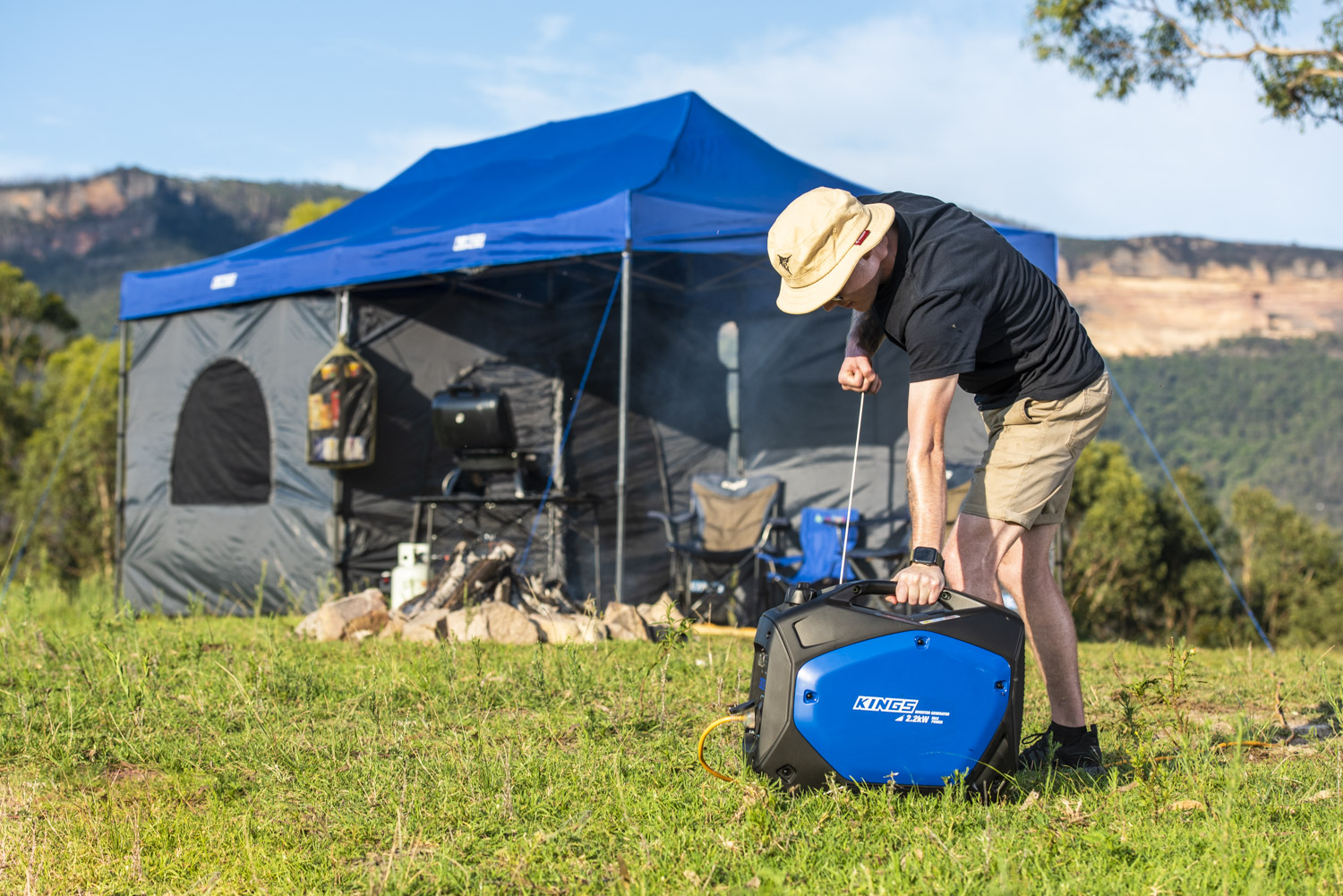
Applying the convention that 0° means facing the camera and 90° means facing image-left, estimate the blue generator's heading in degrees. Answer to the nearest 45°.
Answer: approximately 90°

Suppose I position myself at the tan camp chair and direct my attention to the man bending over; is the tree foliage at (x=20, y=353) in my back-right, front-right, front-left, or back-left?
back-right

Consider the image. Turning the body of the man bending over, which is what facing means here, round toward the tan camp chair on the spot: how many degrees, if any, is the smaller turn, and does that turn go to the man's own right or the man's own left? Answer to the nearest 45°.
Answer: approximately 90° to the man's own right

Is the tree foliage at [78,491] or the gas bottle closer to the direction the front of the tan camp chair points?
the gas bottle

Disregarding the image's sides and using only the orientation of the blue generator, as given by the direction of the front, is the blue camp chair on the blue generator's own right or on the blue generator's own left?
on the blue generator's own right

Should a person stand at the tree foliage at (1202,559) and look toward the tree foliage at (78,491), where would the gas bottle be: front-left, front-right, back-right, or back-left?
front-left

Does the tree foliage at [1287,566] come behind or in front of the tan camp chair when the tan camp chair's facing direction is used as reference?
behind

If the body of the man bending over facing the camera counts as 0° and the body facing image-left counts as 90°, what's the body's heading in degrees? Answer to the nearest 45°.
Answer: approximately 90°

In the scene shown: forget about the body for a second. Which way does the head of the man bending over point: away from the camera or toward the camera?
toward the camera

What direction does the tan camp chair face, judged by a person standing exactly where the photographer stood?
facing the viewer and to the left of the viewer

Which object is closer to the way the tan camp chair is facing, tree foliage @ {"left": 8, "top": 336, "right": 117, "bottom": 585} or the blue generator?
the blue generator

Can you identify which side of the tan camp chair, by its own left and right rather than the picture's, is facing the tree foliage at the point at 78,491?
right

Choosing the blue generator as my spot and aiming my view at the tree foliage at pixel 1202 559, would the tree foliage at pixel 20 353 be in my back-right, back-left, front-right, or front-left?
front-left

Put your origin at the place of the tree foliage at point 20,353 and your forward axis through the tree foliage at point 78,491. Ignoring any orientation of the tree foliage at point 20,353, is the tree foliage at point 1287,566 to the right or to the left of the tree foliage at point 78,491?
left
